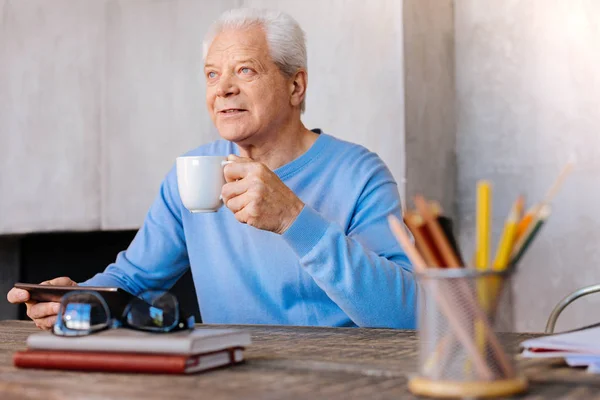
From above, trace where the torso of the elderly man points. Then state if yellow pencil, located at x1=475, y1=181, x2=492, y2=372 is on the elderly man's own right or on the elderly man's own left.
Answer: on the elderly man's own left

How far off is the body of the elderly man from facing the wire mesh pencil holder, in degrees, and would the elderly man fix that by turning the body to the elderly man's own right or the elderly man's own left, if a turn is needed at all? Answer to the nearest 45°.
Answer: approximately 45° to the elderly man's own left

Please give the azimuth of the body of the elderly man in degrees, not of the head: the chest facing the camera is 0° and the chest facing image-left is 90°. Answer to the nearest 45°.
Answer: approximately 45°

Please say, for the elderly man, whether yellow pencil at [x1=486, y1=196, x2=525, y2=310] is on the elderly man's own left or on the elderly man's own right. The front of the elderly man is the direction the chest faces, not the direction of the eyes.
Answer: on the elderly man's own left
